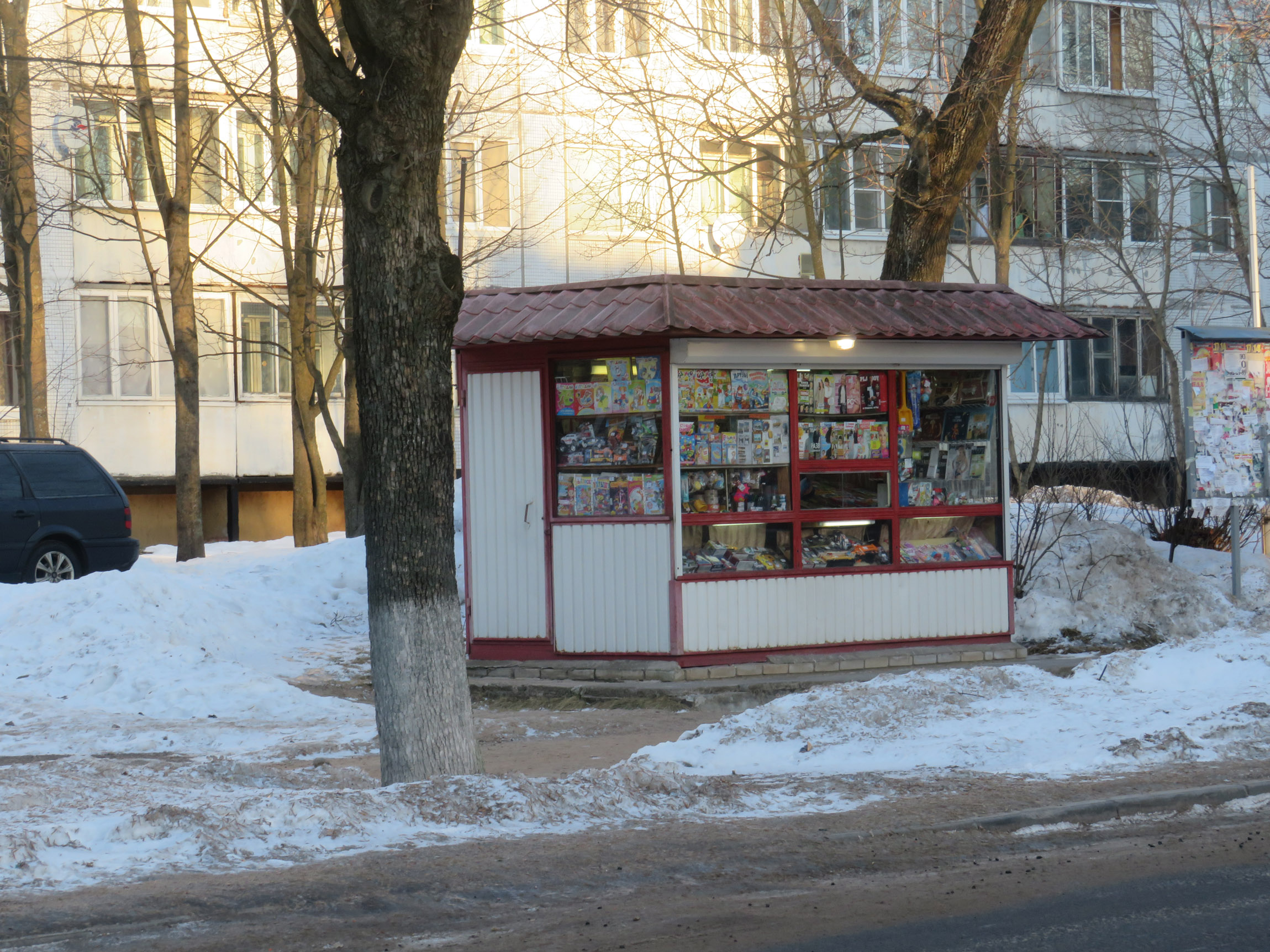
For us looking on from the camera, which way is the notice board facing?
facing the viewer

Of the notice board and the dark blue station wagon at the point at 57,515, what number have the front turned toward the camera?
1

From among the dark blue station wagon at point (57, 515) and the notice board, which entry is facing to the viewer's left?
the dark blue station wagon

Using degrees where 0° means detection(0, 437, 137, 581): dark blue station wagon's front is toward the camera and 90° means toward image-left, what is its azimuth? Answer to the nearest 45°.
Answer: approximately 90°

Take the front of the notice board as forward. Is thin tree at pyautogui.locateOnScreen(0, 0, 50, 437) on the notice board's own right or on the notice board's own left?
on the notice board's own right
